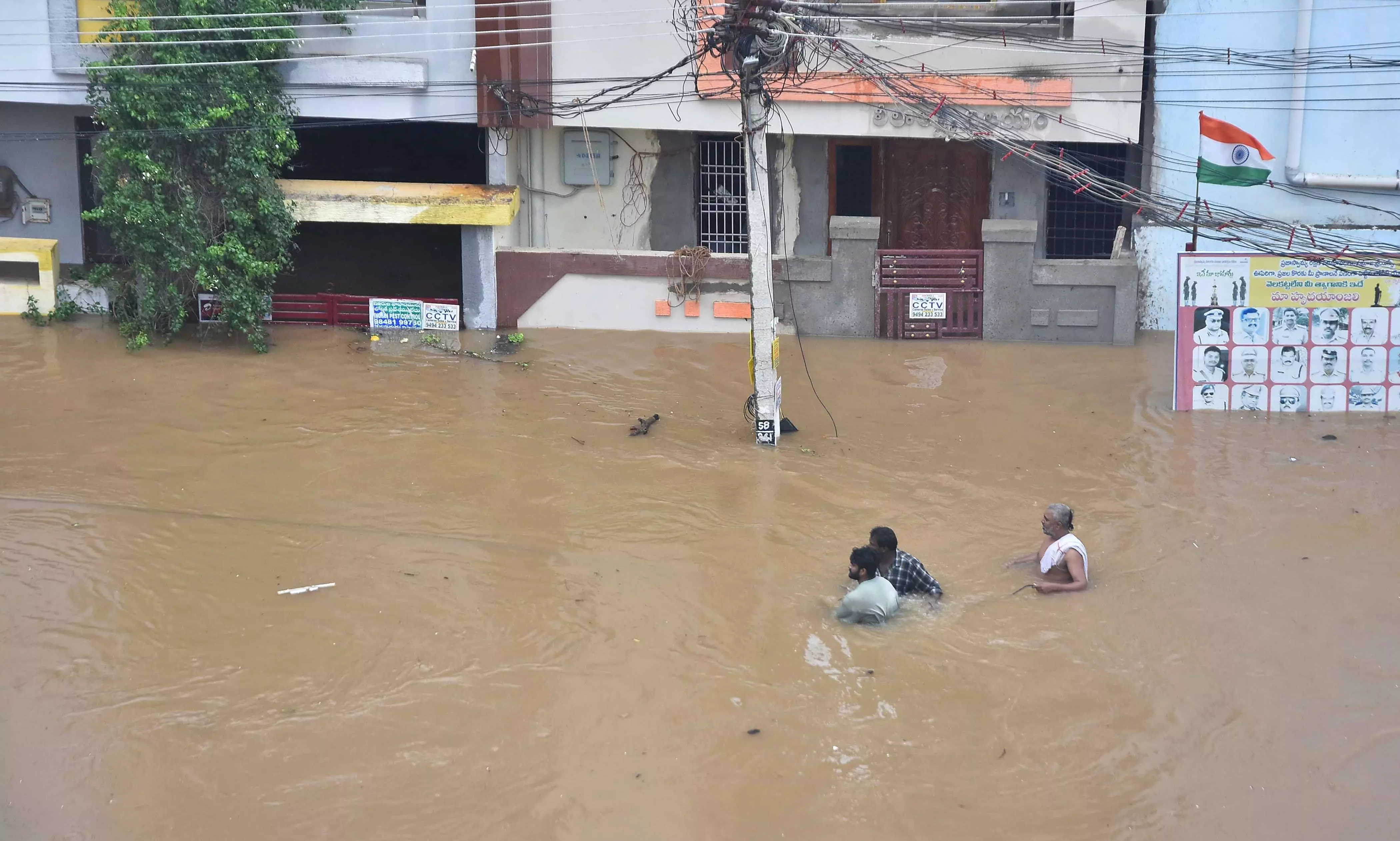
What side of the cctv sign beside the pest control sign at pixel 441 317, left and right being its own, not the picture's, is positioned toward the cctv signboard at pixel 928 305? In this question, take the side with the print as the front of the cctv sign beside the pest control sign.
left

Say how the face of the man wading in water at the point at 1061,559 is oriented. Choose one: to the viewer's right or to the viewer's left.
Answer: to the viewer's left

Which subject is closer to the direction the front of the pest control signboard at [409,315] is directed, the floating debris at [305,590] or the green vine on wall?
the floating debris

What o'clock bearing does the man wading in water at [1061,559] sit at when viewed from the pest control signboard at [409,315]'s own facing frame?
The man wading in water is roughly at 11 o'clock from the pest control signboard.

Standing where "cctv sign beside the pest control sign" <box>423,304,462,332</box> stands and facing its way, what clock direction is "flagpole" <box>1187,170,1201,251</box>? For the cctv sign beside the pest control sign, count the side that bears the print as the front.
The flagpole is roughly at 10 o'clock from the cctv sign beside the pest control sign.

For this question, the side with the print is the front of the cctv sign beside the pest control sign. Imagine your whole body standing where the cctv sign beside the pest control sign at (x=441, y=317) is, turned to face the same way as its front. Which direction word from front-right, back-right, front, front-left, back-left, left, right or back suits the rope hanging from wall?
left

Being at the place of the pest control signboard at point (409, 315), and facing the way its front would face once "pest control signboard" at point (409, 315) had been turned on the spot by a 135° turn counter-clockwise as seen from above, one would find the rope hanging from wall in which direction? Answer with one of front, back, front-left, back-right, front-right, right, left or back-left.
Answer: front-right

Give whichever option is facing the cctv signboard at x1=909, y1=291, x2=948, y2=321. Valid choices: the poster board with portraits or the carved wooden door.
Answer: the carved wooden door

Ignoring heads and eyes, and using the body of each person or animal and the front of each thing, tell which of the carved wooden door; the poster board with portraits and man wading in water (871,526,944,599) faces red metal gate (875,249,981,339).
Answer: the carved wooden door
